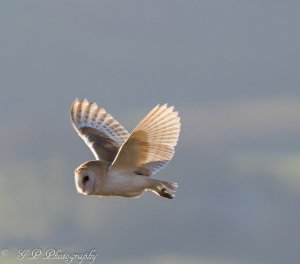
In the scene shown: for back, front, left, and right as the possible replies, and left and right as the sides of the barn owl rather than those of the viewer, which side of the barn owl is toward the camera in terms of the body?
left
